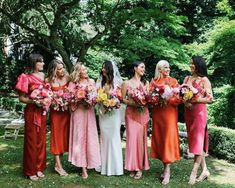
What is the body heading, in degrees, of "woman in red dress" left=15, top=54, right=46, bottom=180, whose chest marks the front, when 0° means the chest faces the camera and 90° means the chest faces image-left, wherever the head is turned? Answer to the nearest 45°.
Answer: approximately 315°

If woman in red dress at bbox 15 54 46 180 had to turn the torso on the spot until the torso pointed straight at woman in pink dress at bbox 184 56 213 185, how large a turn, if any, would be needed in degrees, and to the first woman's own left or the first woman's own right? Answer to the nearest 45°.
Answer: approximately 45° to the first woman's own left

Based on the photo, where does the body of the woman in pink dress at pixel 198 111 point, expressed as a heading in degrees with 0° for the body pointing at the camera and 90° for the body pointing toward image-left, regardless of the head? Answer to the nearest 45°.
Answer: approximately 45°

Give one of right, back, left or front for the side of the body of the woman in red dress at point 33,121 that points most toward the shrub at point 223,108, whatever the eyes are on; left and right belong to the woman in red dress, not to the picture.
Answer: left

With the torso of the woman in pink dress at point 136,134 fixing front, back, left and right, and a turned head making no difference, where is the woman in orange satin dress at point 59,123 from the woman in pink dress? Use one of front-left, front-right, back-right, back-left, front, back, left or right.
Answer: back-right

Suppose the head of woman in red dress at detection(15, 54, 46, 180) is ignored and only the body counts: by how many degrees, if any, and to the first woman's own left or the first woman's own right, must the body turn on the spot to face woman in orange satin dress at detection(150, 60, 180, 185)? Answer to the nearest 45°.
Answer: approximately 45° to the first woman's own left

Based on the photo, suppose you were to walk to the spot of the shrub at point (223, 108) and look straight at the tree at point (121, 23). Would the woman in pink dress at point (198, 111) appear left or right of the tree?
left

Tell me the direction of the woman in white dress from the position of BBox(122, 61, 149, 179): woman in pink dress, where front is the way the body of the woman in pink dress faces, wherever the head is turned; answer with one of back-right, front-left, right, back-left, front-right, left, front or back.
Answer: back-right
